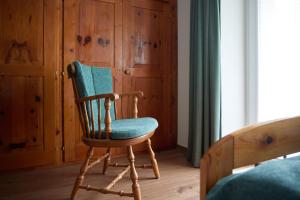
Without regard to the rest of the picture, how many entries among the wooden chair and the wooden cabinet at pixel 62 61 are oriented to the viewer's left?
0

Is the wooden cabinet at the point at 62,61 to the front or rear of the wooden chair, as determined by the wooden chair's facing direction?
to the rear

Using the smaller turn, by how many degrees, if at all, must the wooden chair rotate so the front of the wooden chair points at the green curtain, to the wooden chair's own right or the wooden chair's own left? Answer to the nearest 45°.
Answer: approximately 90° to the wooden chair's own left

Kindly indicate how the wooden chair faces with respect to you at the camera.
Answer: facing the viewer and to the right of the viewer

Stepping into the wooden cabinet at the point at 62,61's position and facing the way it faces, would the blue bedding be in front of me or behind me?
in front

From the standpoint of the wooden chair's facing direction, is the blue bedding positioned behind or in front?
in front

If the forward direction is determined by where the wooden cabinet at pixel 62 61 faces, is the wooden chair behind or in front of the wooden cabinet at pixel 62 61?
in front

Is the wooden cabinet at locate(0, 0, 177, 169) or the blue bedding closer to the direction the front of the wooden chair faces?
the blue bedding

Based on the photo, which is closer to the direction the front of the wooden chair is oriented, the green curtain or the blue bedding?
the blue bedding

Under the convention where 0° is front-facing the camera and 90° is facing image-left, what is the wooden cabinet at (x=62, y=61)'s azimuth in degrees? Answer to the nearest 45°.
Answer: approximately 315°
